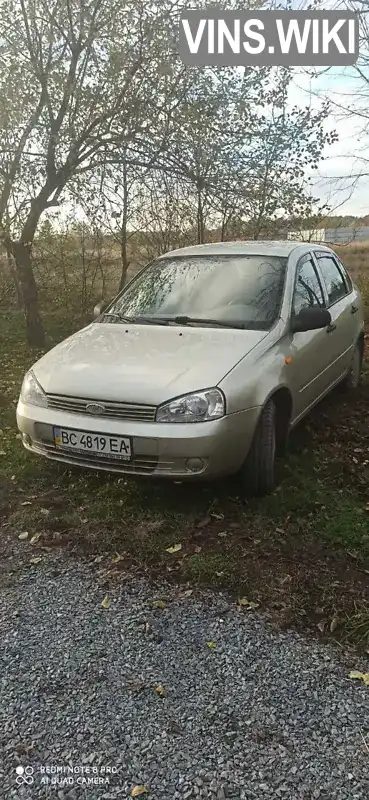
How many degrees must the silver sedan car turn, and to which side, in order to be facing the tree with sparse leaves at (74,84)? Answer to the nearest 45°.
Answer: approximately 135° to its right

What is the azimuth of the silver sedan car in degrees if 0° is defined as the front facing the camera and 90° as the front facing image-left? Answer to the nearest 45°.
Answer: approximately 45°
